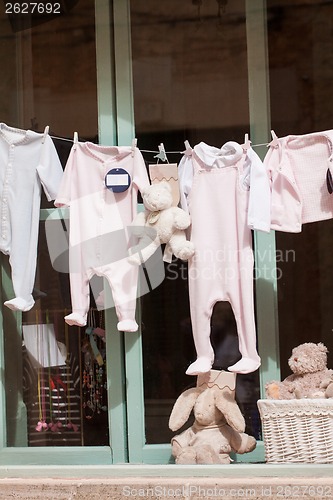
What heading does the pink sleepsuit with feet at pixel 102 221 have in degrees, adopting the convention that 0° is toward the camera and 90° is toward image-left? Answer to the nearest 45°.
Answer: approximately 0°

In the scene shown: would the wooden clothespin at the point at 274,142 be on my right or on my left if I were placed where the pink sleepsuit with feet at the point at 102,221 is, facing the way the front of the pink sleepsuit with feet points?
on my left

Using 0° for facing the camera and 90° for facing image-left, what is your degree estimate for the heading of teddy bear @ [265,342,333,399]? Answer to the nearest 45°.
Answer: approximately 45°

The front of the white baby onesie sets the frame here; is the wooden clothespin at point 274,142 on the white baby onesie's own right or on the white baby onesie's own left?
on the white baby onesie's own left

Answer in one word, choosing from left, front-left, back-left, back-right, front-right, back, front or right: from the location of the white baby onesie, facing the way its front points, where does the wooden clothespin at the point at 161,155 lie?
left

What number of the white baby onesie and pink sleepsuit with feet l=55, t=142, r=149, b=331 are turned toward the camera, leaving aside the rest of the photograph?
2

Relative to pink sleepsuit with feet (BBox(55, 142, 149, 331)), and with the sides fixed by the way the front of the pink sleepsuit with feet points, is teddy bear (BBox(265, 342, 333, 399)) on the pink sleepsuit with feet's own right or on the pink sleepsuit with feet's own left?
on the pink sleepsuit with feet's own left

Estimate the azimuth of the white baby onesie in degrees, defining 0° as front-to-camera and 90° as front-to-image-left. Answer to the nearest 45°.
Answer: approximately 0°
